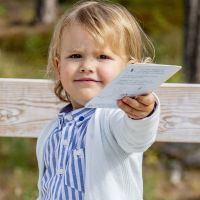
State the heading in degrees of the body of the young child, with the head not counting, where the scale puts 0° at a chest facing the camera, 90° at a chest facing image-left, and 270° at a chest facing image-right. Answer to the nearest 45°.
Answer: approximately 45°

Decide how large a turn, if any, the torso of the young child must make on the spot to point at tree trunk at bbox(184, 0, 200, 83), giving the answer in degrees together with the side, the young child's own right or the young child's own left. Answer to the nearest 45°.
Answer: approximately 135° to the young child's own right

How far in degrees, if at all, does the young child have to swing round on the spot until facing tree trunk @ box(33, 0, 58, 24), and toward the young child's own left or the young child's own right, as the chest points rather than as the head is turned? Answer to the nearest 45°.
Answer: approximately 135° to the young child's own right
